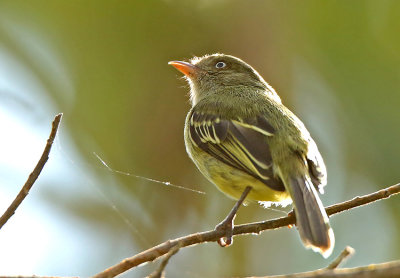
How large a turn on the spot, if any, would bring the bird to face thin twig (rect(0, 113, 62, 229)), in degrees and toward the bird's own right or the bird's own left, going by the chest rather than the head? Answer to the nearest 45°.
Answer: approximately 90° to the bird's own left

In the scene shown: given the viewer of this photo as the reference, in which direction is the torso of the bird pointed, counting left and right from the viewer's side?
facing away from the viewer and to the left of the viewer

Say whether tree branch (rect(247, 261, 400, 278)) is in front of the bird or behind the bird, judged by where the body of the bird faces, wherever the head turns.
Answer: behind
